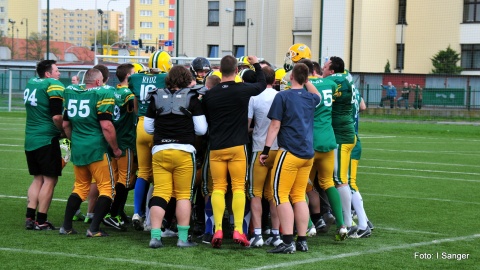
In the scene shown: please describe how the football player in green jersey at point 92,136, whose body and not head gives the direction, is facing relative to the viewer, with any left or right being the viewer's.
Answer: facing away from the viewer and to the right of the viewer

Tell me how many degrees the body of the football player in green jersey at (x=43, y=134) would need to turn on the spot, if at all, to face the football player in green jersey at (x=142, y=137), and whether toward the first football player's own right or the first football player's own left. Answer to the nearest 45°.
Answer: approximately 45° to the first football player's own right

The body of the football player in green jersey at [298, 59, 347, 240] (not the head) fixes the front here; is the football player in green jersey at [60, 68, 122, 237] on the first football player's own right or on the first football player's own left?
on the first football player's own left

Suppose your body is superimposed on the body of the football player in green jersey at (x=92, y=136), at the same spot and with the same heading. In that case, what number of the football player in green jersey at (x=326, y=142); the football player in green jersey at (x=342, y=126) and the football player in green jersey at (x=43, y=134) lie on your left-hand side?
1

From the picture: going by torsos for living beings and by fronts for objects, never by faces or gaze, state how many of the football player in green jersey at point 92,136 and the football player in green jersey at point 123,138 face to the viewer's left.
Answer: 0

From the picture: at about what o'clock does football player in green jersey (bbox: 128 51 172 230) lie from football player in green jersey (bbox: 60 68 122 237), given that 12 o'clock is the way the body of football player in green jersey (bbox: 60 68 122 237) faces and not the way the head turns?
football player in green jersey (bbox: 128 51 172 230) is roughly at 1 o'clock from football player in green jersey (bbox: 60 68 122 237).

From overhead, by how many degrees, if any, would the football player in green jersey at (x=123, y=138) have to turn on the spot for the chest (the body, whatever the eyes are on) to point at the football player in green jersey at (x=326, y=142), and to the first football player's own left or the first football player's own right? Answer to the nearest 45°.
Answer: approximately 90° to the first football player's own right

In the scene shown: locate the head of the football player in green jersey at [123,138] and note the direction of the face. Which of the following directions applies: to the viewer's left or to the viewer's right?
to the viewer's right

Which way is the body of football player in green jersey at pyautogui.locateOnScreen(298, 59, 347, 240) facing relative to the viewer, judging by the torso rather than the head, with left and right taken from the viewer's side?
facing away from the viewer and to the left of the viewer

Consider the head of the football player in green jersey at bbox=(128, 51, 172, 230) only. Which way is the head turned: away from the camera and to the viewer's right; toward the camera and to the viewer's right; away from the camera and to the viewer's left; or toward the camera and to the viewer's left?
away from the camera and to the viewer's right

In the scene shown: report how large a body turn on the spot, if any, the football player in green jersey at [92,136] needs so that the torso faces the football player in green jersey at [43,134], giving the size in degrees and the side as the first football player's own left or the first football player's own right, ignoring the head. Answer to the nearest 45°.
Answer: approximately 90° to the first football player's own left

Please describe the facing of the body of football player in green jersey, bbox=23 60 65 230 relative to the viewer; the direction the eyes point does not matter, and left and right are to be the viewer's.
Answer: facing away from the viewer and to the right of the viewer

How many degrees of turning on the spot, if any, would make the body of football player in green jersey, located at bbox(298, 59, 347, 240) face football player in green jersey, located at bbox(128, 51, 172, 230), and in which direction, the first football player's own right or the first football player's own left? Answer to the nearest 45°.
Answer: approximately 45° to the first football player's own left

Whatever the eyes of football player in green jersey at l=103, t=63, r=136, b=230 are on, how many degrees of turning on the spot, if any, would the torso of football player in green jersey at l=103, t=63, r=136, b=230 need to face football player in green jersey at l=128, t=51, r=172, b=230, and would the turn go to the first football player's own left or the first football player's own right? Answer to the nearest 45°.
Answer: approximately 90° to the first football player's own right

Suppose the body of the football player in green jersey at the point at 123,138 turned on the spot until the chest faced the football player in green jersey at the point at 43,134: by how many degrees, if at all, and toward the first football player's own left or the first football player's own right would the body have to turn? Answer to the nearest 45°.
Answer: approximately 135° to the first football player's own left
